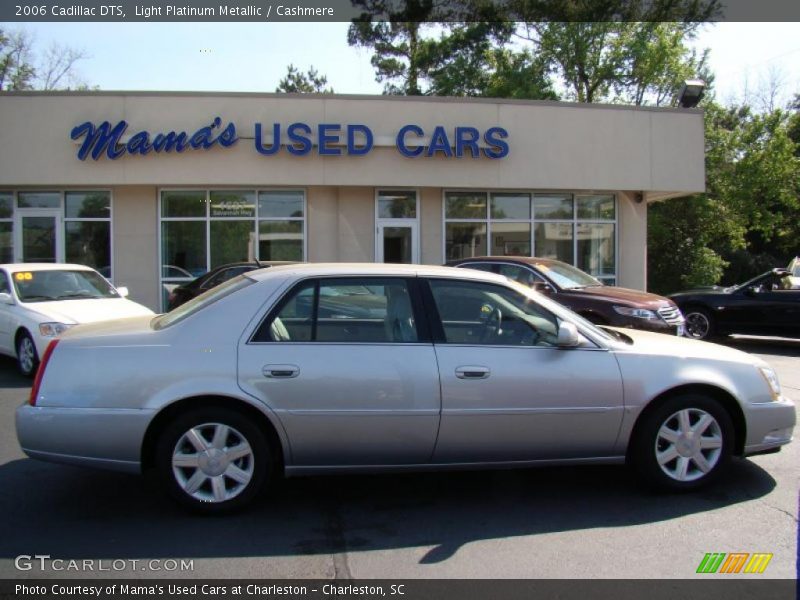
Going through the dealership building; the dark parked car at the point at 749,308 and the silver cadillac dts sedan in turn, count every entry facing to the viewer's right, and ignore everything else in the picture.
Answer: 1

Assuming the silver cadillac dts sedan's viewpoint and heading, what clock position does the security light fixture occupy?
The security light fixture is roughly at 10 o'clock from the silver cadillac dts sedan.

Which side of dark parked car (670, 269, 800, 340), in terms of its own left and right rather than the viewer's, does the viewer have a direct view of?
left

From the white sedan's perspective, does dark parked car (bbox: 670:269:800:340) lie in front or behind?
in front

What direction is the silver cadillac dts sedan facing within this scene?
to the viewer's right

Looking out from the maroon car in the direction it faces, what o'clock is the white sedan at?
The white sedan is roughly at 4 o'clock from the maroon car.

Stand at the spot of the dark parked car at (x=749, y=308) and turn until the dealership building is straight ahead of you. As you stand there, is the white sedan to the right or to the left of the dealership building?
left

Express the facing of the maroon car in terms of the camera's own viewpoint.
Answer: facing the viewer and to the right of the viewer

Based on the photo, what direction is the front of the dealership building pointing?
toward the camera

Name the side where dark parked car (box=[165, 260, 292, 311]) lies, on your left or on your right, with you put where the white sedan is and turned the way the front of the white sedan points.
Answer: on your left

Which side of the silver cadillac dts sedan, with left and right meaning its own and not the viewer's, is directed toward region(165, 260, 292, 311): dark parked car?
left

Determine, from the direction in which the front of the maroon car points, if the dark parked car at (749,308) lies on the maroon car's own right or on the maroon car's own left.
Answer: on the maroon car's own left

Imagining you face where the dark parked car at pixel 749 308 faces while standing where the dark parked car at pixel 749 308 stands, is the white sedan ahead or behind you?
ahead
